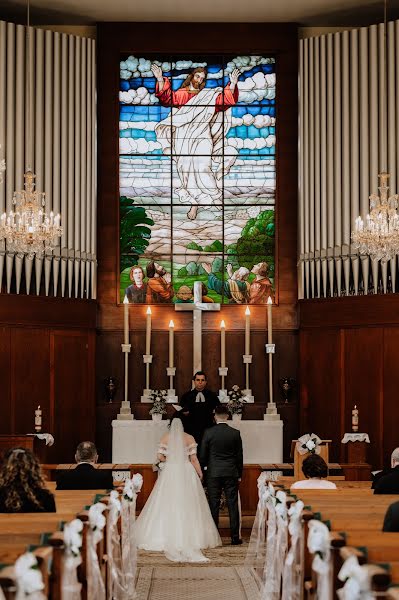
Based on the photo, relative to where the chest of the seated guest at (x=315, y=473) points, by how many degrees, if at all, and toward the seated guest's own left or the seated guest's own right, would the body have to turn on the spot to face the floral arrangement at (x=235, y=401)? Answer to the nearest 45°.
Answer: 0° — they already face it

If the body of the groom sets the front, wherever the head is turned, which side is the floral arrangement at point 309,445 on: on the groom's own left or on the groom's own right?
on the groom's own right

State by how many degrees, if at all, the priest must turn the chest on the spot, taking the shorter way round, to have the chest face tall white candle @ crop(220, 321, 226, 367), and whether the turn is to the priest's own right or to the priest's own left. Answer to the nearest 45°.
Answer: approximately 180°

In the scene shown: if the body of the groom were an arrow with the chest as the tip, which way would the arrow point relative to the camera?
away from the camera

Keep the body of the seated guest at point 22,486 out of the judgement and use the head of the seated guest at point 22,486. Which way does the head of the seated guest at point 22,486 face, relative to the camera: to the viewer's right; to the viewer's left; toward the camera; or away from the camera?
away from the camera

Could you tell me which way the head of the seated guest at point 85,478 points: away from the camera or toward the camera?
away from the camera

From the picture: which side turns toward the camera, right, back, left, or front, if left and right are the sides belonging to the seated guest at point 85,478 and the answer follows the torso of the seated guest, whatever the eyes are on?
back

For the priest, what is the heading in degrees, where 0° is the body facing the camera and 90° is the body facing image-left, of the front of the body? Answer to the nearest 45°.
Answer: approximately 0°

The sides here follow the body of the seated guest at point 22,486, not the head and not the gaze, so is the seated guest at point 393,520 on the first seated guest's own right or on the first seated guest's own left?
on the first seated guest's own right

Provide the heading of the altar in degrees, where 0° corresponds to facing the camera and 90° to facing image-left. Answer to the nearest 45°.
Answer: approximately 0°

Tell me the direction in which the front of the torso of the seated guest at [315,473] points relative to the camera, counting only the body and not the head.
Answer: away from the camera

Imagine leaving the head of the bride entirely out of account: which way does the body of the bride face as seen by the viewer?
away from the camera
